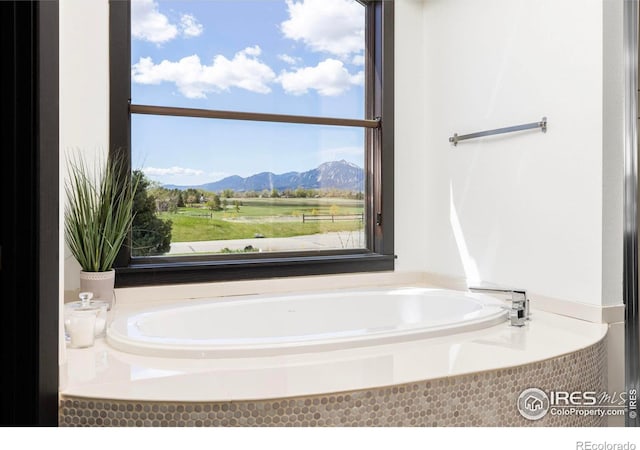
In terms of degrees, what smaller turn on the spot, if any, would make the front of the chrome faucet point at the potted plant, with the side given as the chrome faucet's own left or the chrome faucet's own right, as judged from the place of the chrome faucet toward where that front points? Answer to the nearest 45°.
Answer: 0° — it already faces it

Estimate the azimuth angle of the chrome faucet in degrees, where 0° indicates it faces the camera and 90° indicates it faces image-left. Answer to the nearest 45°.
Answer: approximately 90°
